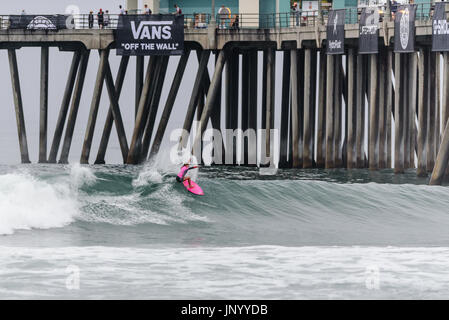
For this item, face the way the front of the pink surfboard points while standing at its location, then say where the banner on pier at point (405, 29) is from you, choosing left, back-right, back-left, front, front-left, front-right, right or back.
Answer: left

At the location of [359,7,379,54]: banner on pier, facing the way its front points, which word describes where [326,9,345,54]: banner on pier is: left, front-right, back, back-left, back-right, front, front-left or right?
back-right

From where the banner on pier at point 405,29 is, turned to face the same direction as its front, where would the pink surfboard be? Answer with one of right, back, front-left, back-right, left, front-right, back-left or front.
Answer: front-right

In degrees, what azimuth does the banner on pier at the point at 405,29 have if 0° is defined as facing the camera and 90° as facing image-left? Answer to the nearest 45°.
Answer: approximately 0°
